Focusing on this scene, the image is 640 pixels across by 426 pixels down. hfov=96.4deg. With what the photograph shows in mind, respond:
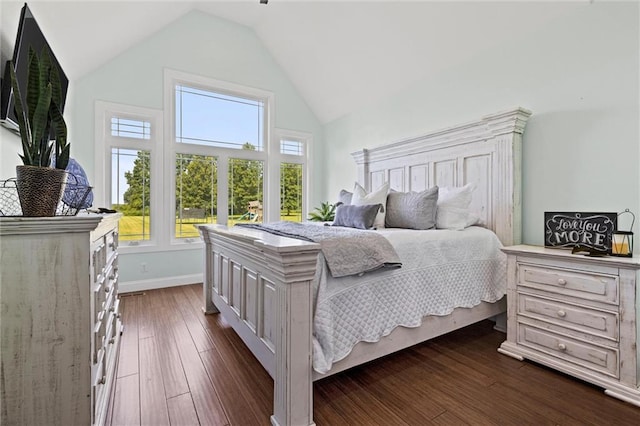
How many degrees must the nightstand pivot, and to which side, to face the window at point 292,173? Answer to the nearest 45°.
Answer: approximately 45° to its right

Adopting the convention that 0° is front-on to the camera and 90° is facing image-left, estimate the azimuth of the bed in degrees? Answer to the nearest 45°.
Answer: approximately 45°

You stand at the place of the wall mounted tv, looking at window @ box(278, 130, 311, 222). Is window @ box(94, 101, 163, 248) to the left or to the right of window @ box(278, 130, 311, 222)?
left

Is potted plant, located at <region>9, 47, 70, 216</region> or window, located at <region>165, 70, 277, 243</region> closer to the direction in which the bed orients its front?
the potted plant

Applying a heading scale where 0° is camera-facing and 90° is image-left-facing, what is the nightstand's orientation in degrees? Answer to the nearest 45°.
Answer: approximately 45°

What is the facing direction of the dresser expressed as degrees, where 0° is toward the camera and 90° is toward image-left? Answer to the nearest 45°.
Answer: approximately 270°

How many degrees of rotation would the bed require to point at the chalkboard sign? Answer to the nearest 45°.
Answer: approximately 135° to its left

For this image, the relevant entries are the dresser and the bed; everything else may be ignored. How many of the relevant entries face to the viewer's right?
1

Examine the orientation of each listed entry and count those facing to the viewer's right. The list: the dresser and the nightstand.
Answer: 1
